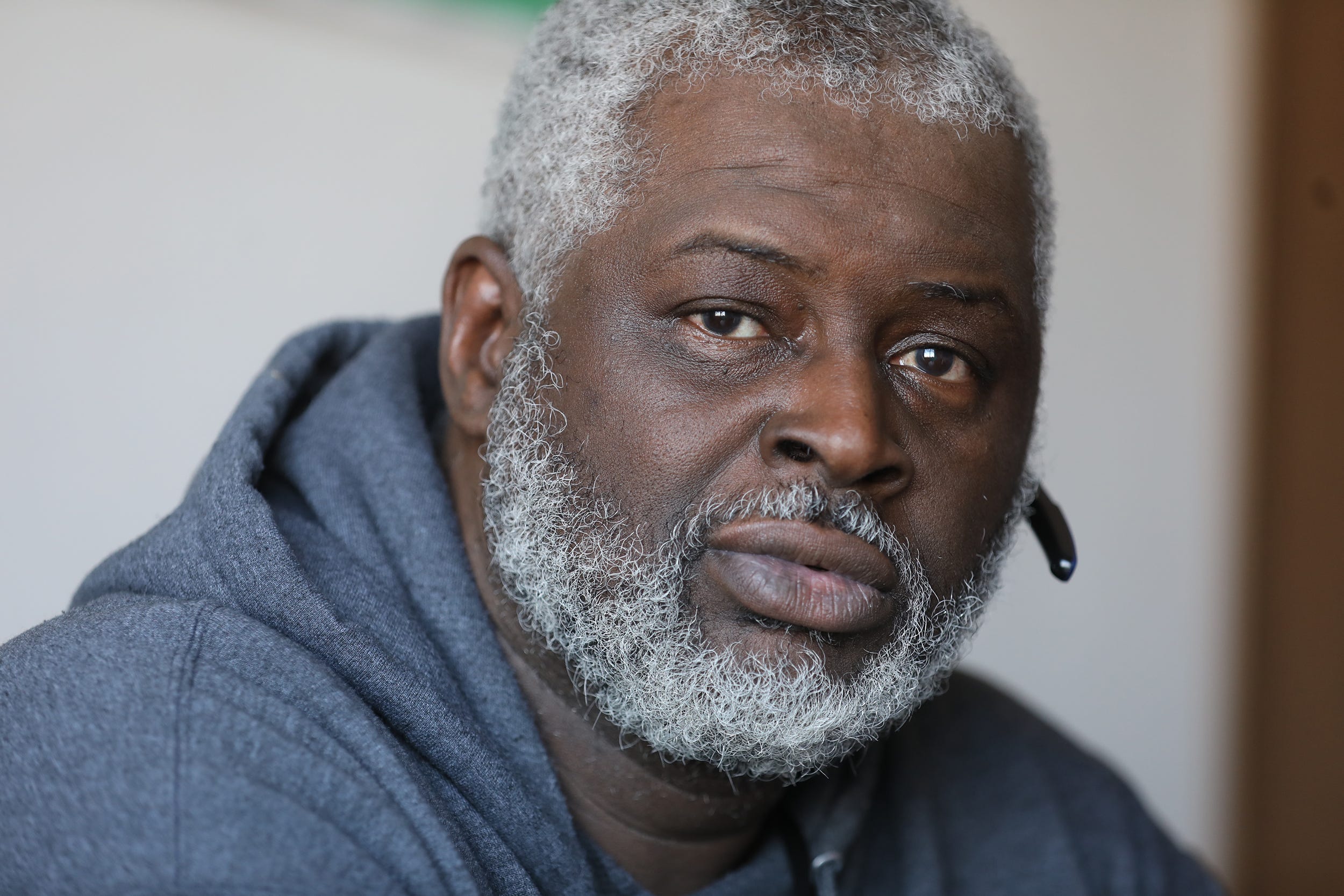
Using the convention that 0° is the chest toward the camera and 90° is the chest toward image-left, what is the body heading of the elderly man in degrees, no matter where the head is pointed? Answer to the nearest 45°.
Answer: approximately 315°

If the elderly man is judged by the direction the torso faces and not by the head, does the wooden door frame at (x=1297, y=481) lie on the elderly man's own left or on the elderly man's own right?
on the elderly man's own left

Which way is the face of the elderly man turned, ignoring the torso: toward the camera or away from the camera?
toward the camera
